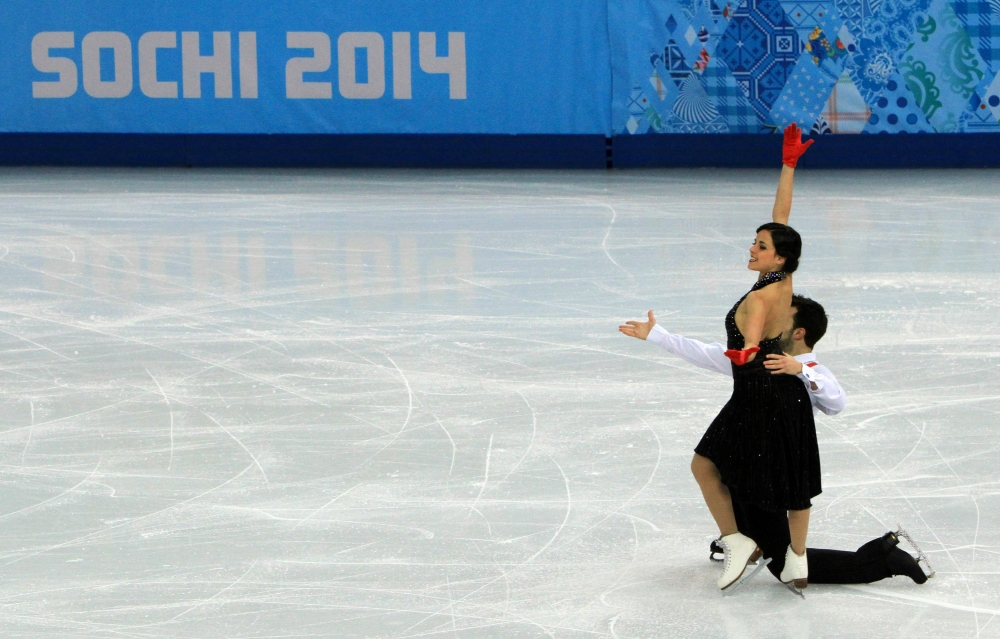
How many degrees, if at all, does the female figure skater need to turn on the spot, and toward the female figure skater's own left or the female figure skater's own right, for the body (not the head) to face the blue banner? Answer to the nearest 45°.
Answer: approximately 45° to the female figure skater's own right

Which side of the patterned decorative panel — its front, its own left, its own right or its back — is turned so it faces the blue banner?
right

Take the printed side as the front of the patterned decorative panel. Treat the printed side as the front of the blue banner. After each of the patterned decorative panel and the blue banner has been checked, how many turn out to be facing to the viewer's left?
0

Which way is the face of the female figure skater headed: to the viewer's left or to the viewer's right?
to the viewer's left

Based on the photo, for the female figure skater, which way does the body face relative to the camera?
to the viewer's left

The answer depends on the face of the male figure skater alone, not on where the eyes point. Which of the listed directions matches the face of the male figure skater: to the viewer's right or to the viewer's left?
to the viewer's left

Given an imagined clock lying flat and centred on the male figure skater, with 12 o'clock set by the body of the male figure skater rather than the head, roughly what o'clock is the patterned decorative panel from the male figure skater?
The patterned decorative panel is roughly at 3 o'clock from the male figure skater.

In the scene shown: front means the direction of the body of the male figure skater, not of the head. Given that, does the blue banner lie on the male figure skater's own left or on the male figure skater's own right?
on the male figure skater's own right

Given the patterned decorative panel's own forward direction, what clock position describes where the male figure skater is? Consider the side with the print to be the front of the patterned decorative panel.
The male figure skater is roughly at 12 o'clock from the patterned decorative panel.

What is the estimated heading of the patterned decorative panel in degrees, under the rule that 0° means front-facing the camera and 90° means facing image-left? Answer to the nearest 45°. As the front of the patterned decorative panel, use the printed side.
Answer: approximately 0°

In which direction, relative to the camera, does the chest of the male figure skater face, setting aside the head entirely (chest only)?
to the viewer's left
